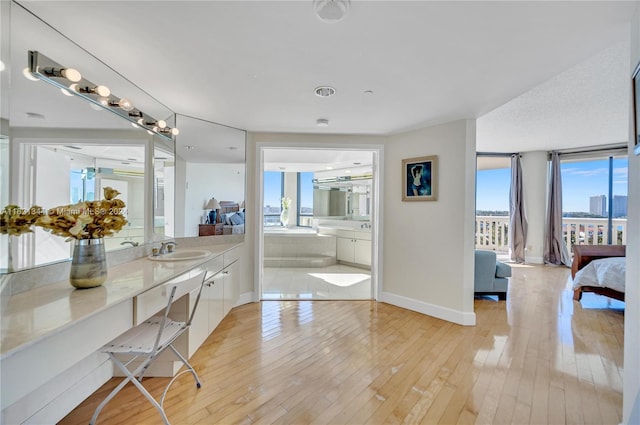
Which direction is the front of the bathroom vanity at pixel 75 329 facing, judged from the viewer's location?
facing the viewer and to the right of the viewer

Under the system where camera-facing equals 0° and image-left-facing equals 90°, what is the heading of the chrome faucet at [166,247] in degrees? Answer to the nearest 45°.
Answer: approximately 315°

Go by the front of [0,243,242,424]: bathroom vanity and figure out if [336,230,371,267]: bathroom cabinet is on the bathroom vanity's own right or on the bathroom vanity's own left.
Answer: on the bathroom vanity's own left

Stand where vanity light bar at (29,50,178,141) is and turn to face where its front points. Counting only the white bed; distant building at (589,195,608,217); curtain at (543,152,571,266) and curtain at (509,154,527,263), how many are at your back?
0

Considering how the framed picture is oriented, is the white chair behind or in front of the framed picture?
in front

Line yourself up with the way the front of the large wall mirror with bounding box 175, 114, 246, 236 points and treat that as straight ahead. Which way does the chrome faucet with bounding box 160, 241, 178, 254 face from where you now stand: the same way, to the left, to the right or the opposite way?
the same way

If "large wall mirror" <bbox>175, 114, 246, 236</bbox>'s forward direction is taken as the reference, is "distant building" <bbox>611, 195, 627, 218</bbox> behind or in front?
in front

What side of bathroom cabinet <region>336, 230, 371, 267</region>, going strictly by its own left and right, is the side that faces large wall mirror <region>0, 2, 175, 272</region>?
front

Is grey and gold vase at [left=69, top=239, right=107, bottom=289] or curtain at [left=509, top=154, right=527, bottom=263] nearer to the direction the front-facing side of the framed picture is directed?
the grey and gold vase
